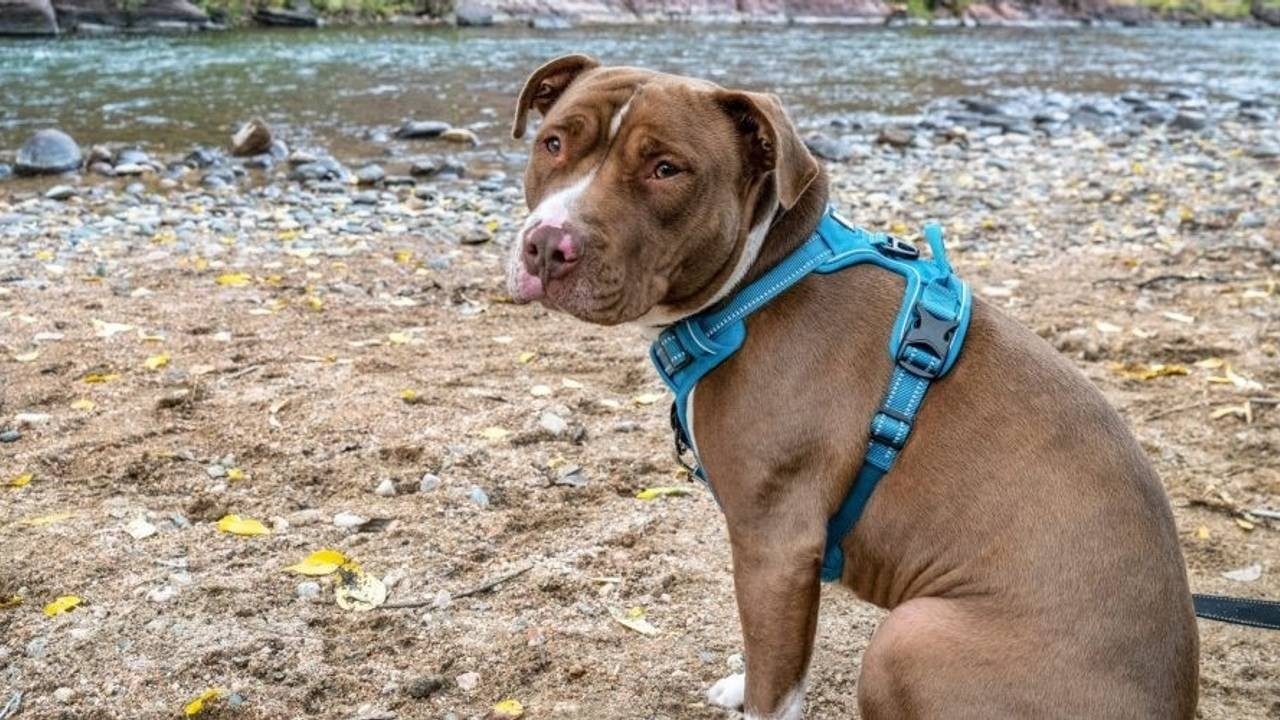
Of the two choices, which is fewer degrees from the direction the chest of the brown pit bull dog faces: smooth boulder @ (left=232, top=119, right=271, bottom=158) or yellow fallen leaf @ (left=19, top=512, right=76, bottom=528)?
the yellow fallen leaf

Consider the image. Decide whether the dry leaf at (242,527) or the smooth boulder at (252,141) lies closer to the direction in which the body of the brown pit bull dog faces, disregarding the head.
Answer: the dry leaf

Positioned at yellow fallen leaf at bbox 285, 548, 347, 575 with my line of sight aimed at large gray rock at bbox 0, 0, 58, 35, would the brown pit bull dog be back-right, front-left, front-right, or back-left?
back-right

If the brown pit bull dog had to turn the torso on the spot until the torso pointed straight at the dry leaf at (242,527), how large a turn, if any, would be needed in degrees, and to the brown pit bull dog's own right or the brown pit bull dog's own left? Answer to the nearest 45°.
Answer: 0° — it already faces it

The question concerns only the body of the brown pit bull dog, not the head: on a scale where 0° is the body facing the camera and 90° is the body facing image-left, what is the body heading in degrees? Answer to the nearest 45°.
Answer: approximately 90°

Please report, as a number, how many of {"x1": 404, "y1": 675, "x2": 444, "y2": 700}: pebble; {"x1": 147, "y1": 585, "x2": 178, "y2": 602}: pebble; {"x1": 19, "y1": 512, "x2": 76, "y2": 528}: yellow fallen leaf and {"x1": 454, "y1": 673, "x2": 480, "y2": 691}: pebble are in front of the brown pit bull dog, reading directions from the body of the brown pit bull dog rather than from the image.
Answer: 4

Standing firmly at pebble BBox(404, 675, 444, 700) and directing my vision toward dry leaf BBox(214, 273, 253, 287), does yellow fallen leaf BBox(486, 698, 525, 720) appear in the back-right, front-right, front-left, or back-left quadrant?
back-right

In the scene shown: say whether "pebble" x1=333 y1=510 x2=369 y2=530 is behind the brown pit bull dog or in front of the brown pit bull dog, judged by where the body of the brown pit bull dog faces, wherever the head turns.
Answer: in front

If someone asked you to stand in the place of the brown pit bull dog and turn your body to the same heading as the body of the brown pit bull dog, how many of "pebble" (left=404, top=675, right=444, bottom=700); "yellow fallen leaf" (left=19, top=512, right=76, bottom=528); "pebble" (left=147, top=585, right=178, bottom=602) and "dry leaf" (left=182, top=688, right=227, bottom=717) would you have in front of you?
4

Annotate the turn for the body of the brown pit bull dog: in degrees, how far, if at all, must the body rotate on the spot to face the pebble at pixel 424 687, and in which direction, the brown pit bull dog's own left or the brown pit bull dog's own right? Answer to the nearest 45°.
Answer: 0° — it already faces it

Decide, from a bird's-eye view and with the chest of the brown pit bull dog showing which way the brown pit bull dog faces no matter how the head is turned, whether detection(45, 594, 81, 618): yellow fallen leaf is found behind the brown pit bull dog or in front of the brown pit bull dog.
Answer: in front

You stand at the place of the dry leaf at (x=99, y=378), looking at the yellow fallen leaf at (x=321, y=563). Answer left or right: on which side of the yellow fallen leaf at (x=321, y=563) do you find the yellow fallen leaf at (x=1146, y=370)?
left

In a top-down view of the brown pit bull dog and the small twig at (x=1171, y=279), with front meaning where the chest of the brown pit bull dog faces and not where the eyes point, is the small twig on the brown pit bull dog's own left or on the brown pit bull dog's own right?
on the brown pit bull dog's own right

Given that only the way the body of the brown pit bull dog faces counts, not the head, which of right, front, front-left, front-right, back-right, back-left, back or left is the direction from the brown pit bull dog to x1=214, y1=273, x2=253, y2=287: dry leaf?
front-right

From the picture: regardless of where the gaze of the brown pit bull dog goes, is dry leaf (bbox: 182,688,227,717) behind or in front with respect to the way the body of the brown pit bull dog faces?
in front

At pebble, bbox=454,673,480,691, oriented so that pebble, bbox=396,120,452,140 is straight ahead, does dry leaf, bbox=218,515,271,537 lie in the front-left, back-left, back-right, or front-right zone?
front-left

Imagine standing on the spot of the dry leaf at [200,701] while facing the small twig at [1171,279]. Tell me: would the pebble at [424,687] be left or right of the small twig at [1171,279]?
right

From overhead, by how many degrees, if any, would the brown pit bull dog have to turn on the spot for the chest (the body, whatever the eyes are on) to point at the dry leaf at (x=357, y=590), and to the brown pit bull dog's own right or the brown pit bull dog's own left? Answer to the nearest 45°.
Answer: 0° — it already faces it

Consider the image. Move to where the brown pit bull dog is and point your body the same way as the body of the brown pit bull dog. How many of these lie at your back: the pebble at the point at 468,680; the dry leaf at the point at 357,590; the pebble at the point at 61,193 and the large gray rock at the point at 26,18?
0
